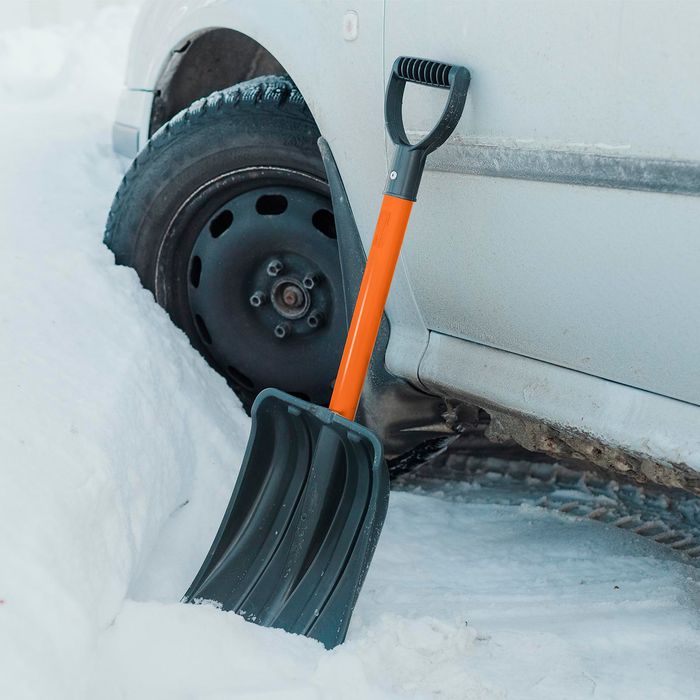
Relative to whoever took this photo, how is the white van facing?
facing away from the viewer and to the left of the viewer
